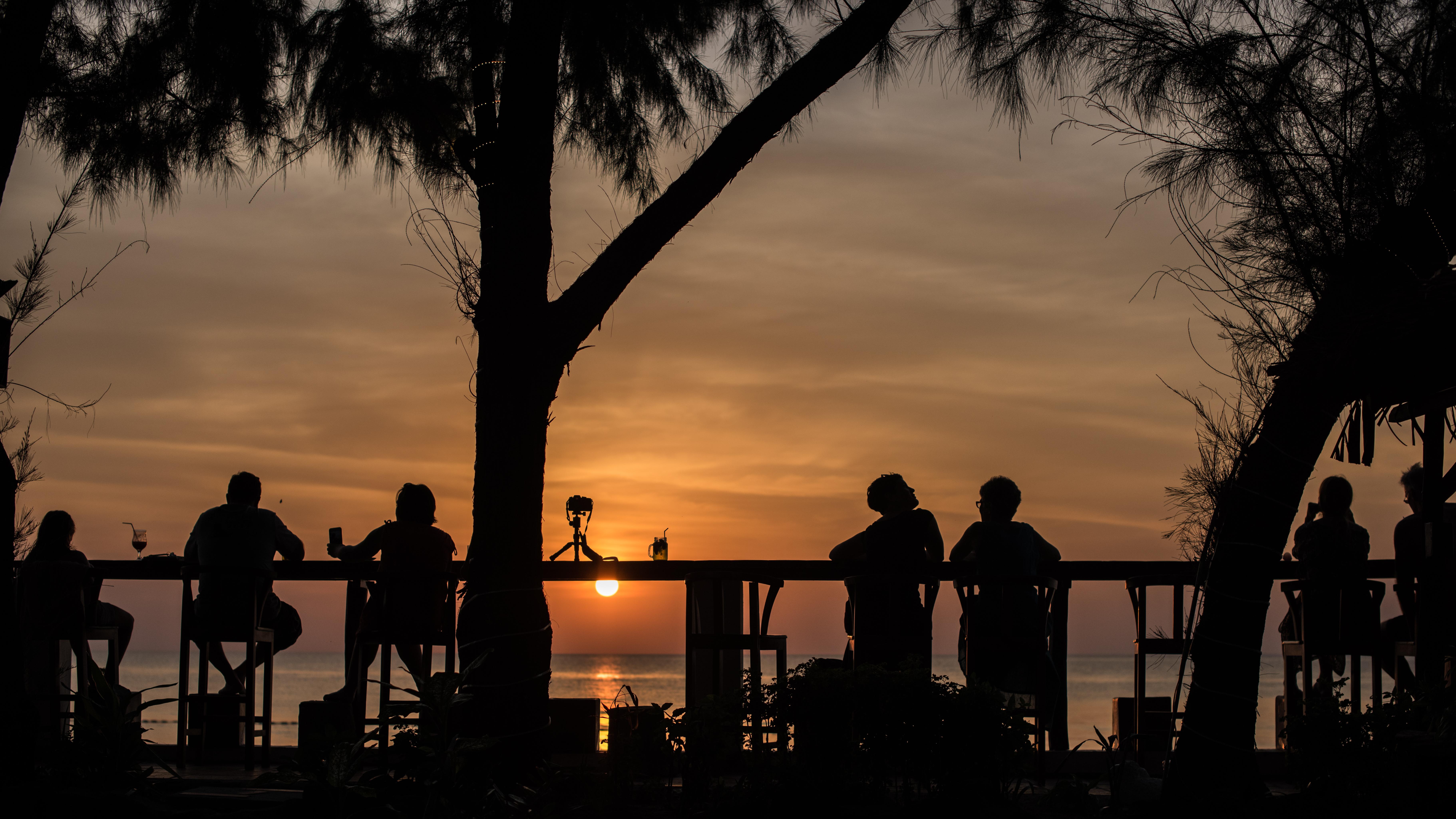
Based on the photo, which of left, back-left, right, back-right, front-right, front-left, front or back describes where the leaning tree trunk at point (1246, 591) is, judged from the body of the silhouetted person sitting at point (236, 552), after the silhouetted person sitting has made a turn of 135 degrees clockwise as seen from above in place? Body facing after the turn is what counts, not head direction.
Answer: front

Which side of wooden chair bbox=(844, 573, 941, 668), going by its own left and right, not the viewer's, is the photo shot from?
back

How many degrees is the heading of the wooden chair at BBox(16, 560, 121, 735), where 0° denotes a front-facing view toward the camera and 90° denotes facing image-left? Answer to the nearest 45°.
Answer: approximately 225°

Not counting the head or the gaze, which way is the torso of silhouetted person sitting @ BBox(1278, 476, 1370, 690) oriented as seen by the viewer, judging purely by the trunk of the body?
away from the camera

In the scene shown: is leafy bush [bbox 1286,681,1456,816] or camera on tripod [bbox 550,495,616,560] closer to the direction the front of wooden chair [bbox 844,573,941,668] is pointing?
the camera on tripod

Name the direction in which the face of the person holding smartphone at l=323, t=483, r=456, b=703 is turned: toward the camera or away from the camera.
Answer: away from the camera

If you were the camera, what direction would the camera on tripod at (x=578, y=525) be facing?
facing away from the viewer

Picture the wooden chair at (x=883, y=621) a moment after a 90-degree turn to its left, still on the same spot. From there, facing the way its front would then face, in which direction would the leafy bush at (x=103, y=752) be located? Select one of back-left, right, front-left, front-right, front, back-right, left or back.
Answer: front-left

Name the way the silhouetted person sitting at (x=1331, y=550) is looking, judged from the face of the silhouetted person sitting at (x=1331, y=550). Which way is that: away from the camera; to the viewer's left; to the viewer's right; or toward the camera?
away from the camera

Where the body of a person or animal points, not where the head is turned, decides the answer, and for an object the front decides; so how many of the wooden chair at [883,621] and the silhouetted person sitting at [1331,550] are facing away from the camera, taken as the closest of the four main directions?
2

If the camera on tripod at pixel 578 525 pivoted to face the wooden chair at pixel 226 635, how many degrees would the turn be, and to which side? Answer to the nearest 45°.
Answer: approximately 135° to its left

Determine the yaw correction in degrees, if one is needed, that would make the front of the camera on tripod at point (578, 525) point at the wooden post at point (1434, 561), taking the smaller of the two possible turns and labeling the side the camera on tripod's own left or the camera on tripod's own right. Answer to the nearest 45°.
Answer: approximately 135° to the camera on tripod's own right

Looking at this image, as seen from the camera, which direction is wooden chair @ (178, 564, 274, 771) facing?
away from the camera
